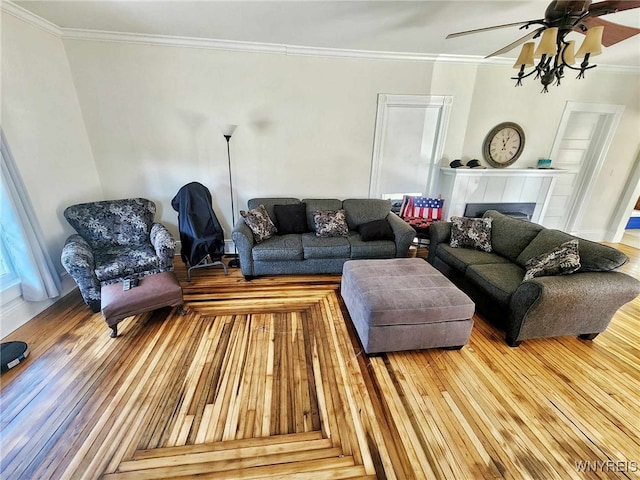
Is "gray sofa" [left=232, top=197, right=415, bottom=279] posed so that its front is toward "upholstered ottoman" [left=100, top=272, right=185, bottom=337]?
no

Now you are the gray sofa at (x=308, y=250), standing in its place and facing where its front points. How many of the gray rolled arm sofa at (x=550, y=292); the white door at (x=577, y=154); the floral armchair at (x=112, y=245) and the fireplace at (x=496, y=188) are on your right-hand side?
1

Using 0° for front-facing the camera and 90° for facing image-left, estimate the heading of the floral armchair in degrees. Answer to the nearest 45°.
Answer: approximately 315°

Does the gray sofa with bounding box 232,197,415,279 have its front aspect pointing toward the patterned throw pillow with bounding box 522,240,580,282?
no

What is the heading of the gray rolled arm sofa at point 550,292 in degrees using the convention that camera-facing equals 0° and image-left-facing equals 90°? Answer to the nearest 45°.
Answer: approximately 45°

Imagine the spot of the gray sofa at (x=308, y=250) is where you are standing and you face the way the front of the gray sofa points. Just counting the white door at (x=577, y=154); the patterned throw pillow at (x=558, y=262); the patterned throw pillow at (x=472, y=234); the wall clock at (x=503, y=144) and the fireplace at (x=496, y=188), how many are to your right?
0

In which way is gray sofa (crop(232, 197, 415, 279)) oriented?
toward the camera

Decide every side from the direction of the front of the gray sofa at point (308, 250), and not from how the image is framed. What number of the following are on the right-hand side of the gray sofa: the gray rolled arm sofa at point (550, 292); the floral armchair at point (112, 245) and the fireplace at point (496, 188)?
1

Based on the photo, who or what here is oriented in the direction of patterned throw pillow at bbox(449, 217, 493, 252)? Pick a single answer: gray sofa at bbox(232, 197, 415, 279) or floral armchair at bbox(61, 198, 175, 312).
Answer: the floral armchair

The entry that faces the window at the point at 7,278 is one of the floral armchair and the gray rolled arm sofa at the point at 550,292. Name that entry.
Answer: the gray rolled arm sofa

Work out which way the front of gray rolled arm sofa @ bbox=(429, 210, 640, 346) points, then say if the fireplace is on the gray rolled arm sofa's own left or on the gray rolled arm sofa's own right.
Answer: on the gray rolled arm sofa's own right

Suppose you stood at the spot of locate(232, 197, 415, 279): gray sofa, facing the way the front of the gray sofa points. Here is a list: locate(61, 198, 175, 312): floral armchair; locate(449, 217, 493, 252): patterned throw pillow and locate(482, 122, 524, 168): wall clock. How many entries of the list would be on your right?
1

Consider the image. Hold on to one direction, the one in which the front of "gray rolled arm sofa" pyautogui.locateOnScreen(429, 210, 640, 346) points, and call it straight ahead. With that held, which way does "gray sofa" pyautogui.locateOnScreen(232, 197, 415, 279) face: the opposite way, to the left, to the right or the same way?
to the left

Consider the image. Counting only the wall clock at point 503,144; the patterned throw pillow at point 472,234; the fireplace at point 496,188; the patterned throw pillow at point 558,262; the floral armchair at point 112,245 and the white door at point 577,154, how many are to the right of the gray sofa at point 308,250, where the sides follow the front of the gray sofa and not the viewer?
1

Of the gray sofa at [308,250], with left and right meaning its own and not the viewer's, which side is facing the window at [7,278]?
right

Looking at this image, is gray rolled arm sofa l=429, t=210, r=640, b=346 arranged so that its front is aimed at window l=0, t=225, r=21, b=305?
yes

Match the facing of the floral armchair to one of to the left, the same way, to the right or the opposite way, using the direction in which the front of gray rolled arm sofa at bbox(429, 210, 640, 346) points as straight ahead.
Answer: to the left

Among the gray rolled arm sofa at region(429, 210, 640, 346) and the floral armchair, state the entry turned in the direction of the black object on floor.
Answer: the gray rolled arm sofa

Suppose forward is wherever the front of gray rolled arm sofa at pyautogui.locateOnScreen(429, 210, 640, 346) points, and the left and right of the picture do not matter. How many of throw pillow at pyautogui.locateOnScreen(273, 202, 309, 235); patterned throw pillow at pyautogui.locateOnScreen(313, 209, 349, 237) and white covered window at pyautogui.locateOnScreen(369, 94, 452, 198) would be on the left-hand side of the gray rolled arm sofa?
0

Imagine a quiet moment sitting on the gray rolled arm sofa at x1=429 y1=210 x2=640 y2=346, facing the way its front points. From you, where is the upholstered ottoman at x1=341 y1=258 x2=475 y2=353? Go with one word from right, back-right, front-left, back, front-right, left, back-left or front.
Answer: front

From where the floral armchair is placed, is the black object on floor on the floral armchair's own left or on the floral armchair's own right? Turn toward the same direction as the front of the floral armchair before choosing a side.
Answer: on the floral armchair's own right

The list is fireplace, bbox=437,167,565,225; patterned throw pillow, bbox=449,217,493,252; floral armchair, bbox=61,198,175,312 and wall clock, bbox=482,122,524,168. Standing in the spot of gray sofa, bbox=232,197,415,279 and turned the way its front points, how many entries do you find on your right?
1

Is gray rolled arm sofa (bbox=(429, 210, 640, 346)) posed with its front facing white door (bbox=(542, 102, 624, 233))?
no
